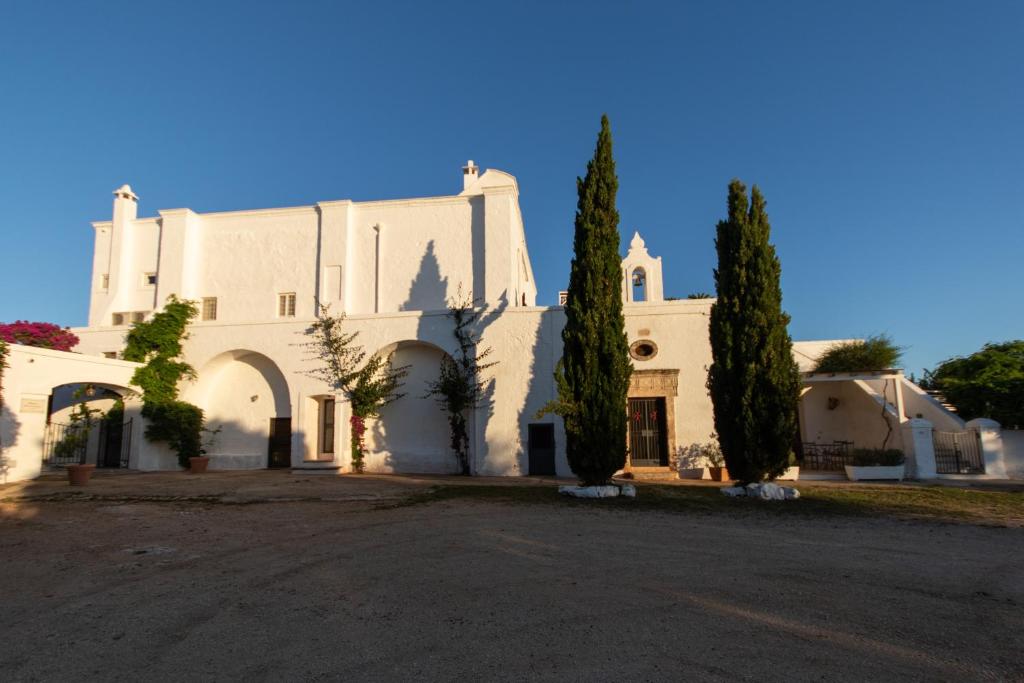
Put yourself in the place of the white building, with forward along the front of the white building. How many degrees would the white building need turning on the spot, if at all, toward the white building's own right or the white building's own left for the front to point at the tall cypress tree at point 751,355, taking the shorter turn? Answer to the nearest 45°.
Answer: approximately 45° to the white building's own left

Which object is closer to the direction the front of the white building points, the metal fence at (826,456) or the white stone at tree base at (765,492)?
the white stone at tree base

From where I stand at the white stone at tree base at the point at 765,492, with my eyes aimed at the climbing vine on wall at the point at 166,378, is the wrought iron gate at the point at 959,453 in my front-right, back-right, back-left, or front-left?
back-right

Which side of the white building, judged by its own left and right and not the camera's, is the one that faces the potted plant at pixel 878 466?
left

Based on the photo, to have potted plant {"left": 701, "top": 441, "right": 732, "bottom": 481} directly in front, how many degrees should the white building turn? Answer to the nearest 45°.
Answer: approximately 90° to its left

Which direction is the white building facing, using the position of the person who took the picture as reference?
facing the viewer

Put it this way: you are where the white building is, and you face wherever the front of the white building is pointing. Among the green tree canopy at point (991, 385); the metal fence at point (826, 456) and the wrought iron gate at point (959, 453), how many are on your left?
3

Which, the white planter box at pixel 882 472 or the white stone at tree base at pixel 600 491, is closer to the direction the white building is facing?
the white stone at tree base

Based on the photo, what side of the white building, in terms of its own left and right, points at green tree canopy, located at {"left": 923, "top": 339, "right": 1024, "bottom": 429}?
left

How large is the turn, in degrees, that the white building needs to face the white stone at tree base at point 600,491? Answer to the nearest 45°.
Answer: approximately 45° to its left

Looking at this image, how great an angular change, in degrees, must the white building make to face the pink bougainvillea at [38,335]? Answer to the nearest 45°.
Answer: approximately 90° to its right

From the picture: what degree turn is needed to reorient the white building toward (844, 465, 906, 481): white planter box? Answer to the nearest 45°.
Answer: approximately 90° to its left
